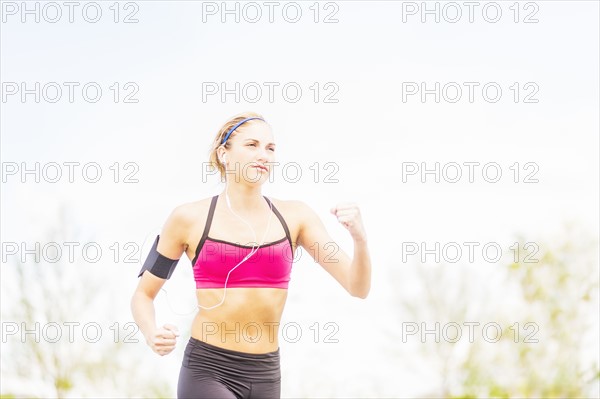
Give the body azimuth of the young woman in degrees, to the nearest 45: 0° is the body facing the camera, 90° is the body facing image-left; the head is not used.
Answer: approximately 315°
